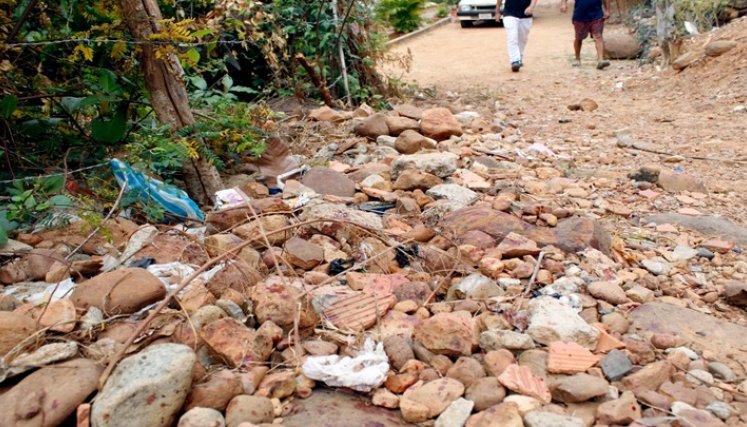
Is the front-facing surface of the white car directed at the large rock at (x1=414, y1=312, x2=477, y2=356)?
yes

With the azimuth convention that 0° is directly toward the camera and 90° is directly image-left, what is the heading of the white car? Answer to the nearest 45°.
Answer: approximately 0°

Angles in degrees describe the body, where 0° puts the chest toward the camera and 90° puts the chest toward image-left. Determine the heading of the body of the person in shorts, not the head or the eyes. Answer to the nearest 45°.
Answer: approximately 0°

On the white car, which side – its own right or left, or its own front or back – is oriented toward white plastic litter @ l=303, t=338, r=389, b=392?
front

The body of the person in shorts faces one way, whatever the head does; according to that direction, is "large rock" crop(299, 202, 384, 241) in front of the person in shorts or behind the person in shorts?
in front

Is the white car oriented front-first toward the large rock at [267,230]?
yes

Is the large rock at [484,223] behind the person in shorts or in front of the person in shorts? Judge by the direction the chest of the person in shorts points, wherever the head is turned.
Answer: in front
